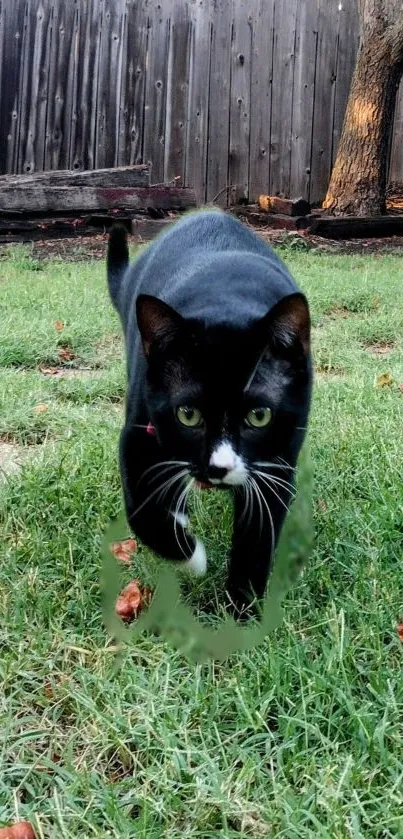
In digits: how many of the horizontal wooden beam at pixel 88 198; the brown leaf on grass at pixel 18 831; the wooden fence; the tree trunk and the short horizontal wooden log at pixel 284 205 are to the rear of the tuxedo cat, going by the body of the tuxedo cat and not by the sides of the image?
4

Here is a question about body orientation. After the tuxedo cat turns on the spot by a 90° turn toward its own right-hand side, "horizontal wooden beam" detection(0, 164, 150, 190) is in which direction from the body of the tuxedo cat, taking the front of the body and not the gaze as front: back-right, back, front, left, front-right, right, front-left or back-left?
right

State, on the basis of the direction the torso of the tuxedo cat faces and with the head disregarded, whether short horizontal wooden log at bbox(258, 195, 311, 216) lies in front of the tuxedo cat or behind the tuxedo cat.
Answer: behind

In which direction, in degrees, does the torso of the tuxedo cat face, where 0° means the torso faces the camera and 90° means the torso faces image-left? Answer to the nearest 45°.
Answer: approximately 0°

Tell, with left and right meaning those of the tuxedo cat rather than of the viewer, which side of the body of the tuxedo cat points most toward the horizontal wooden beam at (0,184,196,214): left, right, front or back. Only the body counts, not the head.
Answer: back

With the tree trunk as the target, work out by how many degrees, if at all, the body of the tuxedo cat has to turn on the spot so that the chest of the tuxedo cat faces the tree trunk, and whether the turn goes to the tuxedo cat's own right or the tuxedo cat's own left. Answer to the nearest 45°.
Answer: approximately 180°

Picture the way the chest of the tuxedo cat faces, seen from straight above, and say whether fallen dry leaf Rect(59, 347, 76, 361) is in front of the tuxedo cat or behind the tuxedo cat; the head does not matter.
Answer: behind
